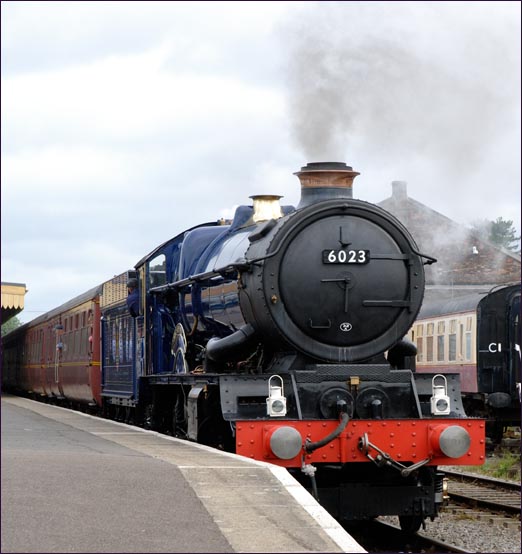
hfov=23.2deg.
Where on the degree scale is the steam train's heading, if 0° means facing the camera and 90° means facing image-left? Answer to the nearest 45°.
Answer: approximately 315°

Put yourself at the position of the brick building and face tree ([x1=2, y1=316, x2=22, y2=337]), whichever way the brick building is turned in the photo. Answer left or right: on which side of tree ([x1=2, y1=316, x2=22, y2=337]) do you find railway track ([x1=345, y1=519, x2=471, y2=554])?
left

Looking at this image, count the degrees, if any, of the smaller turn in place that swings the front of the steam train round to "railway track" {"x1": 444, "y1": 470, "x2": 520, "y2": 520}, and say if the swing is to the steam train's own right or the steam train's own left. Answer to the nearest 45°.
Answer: approximately 90° to the steam train's own left

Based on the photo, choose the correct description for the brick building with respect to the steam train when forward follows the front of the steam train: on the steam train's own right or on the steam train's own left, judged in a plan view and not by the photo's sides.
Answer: on the steam train's own left

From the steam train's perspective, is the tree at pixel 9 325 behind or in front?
behind
